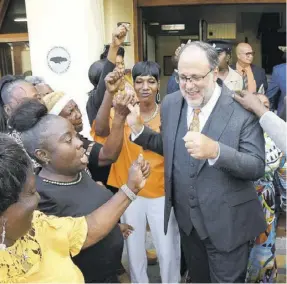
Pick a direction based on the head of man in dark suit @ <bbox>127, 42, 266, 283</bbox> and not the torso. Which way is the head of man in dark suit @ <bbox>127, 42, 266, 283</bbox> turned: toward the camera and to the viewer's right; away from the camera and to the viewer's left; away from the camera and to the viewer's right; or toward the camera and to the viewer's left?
toward the camera and to the viewer's left

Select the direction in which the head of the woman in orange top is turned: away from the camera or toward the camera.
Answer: toward the camera

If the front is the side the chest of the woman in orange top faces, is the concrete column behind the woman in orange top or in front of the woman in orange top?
behind

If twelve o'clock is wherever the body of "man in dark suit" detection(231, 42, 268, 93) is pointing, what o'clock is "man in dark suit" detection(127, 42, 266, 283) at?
"man in dark suit" detection(127, 42, 266, 283) is roughly at 12 o'clock from "man in dark suit" detection(231, 42, 268, 93).

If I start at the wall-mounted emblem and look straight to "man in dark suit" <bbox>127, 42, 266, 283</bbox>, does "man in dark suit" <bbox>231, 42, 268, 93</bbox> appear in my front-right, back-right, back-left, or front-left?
front-left

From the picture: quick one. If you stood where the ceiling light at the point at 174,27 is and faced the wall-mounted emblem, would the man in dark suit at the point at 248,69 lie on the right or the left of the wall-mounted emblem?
left

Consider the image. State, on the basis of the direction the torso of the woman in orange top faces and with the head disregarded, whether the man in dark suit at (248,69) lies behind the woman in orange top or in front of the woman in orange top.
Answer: behind

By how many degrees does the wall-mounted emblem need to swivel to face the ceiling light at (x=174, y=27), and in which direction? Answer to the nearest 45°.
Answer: approximately 135° to its left

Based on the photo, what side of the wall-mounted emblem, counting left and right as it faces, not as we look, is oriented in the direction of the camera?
front

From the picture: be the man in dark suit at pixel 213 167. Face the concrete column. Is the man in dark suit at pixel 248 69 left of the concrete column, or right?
right

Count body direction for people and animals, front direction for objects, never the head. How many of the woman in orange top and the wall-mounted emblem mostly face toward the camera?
2

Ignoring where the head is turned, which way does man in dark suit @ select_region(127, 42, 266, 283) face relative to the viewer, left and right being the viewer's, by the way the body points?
facing the viewer and to the left of the viewer

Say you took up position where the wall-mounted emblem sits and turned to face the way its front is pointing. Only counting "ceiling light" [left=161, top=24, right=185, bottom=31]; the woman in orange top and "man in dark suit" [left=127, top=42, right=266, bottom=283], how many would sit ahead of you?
2

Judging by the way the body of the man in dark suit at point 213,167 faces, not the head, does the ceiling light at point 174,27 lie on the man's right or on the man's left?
on the man's right

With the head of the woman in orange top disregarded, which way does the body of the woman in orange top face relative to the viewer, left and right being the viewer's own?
facing the viewer
